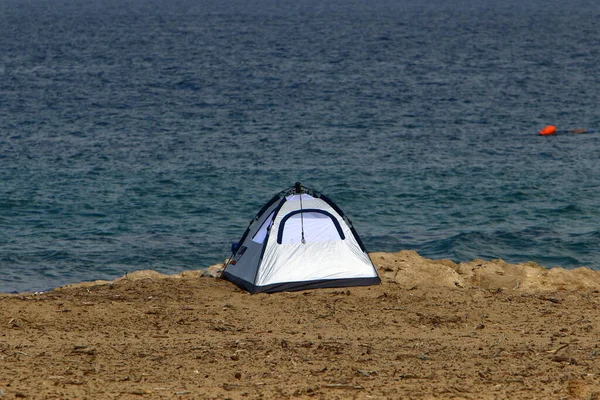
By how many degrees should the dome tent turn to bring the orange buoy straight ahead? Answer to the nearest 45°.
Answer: approximately 135° to its left

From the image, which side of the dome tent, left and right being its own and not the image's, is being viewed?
front
